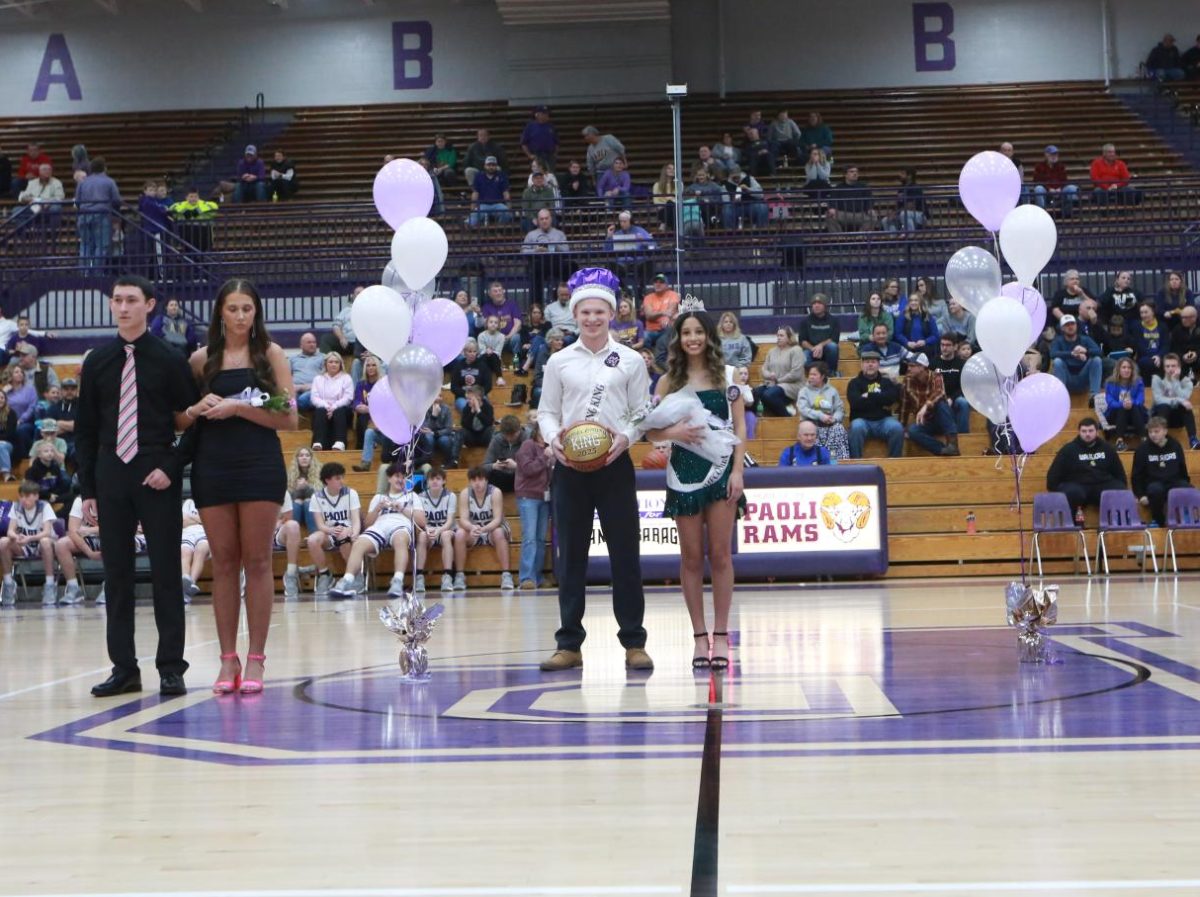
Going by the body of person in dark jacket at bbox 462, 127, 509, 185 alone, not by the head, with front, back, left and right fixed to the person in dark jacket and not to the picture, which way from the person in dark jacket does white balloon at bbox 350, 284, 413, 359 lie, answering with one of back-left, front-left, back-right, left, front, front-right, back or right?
front

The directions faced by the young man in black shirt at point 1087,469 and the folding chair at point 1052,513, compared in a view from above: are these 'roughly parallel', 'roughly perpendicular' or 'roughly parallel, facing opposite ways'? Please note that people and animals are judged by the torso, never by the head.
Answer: roughly parallel

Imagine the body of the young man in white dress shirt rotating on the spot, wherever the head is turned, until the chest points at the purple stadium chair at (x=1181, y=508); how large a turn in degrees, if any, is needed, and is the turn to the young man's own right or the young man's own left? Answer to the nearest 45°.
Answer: approximately 135° to the young man's own left

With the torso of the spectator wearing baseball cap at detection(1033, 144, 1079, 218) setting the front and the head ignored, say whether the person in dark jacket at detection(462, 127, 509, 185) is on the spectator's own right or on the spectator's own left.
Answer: on the spectator's own right

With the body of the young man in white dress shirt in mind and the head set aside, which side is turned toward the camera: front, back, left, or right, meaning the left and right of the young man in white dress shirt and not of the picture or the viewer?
front

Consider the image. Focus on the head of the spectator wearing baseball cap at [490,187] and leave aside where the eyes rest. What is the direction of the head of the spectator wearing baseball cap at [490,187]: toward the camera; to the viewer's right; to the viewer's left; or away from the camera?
toward the camera

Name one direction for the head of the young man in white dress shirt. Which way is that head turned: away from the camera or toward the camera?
toward the camera

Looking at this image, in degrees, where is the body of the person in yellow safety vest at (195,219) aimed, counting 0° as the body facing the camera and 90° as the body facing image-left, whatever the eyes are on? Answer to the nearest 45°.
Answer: approximately 0°

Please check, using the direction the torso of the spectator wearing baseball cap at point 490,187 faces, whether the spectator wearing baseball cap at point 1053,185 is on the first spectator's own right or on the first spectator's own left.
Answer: on the first spectator's own left

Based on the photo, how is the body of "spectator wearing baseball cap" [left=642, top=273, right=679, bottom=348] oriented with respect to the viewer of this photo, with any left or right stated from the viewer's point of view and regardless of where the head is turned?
facing the viewer

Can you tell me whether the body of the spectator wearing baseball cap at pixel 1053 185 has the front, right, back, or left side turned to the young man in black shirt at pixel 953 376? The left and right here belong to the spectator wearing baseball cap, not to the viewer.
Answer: front

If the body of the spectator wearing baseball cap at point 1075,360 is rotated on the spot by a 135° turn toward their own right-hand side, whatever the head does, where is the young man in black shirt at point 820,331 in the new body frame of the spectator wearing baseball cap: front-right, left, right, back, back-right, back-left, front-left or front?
front-left

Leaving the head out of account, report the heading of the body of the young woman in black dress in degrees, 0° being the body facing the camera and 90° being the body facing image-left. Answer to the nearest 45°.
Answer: approximately 0°

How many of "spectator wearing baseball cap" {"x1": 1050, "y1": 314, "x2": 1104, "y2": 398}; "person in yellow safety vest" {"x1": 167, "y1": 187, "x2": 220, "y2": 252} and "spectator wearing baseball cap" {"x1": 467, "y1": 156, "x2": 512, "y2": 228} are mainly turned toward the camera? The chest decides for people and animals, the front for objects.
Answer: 3

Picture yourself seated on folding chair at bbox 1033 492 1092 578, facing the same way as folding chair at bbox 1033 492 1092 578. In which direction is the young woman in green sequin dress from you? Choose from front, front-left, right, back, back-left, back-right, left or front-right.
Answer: front

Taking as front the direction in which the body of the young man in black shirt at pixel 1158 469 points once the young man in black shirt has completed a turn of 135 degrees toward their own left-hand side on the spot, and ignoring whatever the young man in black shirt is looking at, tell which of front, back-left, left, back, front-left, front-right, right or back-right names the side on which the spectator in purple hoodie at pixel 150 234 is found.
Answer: back-left
